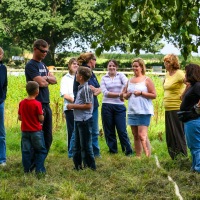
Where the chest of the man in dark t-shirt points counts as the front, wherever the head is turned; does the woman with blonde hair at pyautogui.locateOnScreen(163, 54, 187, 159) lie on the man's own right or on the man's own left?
on the man's own left

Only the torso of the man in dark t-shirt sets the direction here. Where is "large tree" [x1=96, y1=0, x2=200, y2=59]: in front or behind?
in front

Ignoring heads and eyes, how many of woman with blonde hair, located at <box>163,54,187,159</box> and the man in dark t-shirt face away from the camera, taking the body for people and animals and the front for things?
0

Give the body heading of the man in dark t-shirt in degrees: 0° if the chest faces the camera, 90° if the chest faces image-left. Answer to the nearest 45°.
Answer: approximately 315°

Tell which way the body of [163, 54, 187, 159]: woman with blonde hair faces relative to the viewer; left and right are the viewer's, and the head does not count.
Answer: facing the viewer and to the left of the viewer

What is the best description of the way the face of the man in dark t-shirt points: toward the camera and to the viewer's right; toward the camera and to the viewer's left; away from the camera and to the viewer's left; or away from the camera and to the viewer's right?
toward the camera and to the viewer's right
